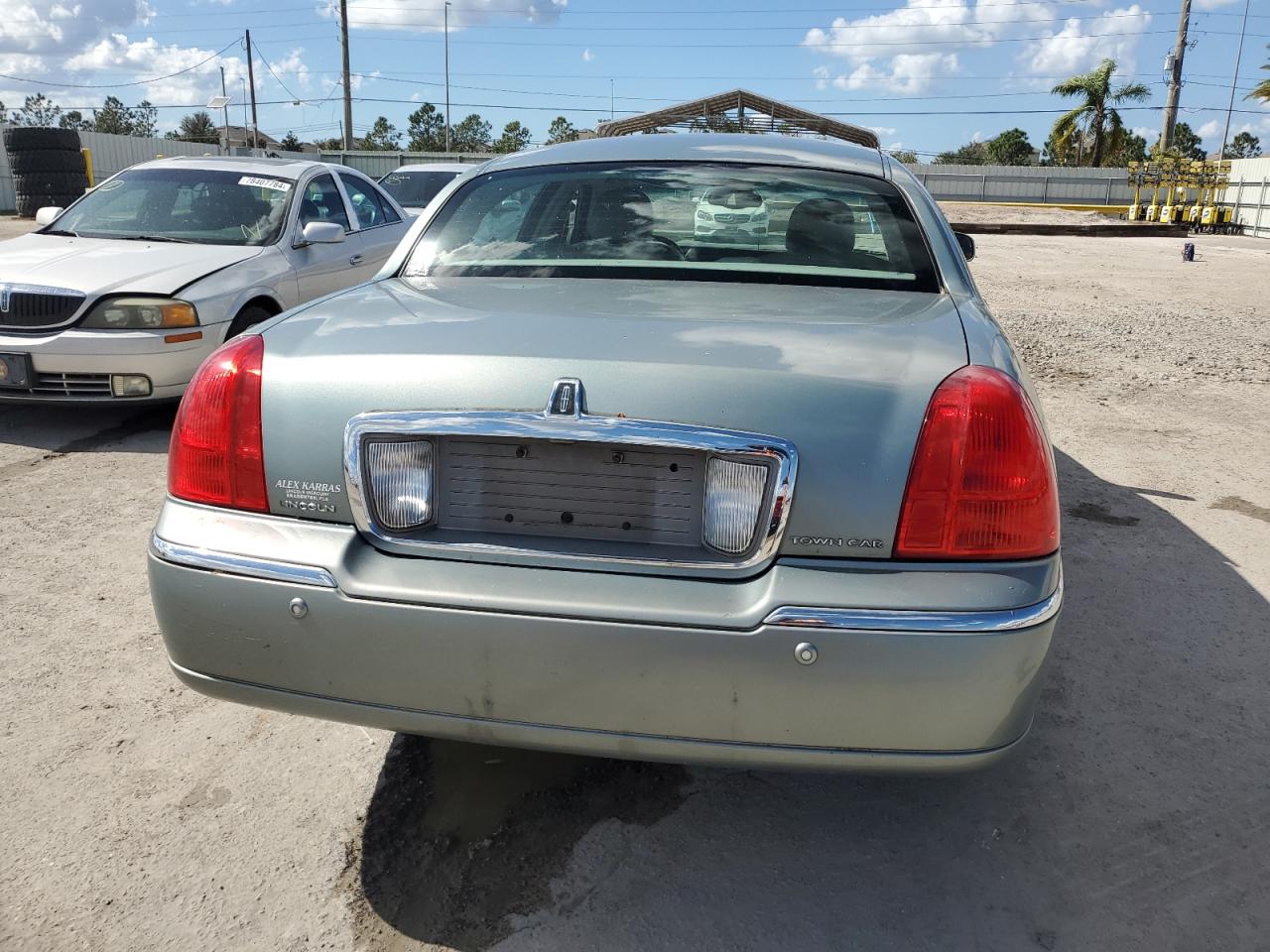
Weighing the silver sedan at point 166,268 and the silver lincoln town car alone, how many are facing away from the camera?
1

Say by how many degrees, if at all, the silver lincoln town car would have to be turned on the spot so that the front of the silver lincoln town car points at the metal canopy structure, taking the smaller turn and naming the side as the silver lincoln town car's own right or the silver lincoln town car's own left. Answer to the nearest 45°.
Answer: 0° — it already faces it

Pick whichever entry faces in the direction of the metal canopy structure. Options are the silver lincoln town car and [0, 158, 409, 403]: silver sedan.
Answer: the silver lincoln town car

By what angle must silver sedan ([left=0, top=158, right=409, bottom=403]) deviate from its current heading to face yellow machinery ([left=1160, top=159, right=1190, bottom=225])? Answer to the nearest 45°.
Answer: approximately 180°

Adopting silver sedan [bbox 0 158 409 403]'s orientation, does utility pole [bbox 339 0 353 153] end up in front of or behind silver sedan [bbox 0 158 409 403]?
behind

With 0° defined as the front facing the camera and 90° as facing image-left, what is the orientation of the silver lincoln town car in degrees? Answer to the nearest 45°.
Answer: approximately 180°

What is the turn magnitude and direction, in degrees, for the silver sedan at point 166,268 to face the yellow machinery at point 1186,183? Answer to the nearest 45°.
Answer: approximately 180°

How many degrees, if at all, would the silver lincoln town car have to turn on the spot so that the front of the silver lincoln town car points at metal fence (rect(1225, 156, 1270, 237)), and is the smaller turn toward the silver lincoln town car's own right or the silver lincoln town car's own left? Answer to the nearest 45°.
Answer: approximately 45° to the silver lincoln town car's own right

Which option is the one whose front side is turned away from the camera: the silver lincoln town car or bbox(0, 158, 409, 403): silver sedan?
the silver lincoln town car

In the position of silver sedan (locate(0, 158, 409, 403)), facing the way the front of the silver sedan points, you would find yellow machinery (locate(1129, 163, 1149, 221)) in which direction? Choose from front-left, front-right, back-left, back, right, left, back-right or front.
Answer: back

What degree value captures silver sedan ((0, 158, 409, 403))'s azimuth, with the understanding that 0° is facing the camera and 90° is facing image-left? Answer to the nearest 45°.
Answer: approximately 45°

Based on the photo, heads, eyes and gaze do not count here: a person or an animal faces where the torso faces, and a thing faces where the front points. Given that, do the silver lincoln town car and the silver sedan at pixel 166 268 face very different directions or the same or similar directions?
very different directions

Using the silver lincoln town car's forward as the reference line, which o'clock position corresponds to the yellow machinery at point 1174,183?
The yellow machinery is roughly at 1 o'clock from the silver lincoln town car.

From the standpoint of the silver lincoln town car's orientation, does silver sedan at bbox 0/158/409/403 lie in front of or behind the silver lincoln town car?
in front

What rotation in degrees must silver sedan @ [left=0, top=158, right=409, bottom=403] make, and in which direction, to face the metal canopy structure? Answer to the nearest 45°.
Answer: approximately 180°
